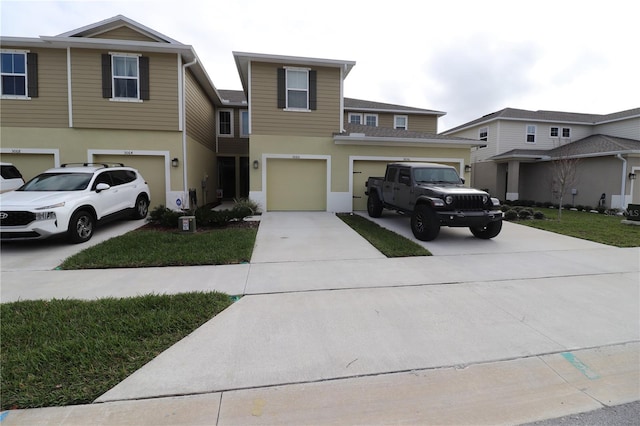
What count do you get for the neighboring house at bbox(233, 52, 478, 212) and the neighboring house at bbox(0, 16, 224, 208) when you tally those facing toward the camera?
2

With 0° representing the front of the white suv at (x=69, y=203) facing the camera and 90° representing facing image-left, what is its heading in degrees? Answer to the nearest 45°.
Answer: approximately 45°

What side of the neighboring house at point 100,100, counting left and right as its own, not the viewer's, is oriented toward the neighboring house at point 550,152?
left

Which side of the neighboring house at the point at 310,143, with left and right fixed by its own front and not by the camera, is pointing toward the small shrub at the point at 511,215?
left

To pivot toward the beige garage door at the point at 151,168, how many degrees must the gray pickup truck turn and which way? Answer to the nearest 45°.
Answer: approximately 135° to its right

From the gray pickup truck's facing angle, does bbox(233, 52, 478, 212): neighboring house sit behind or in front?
behind

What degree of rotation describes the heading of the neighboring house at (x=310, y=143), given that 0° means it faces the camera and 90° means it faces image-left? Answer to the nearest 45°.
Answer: approximately 0°
